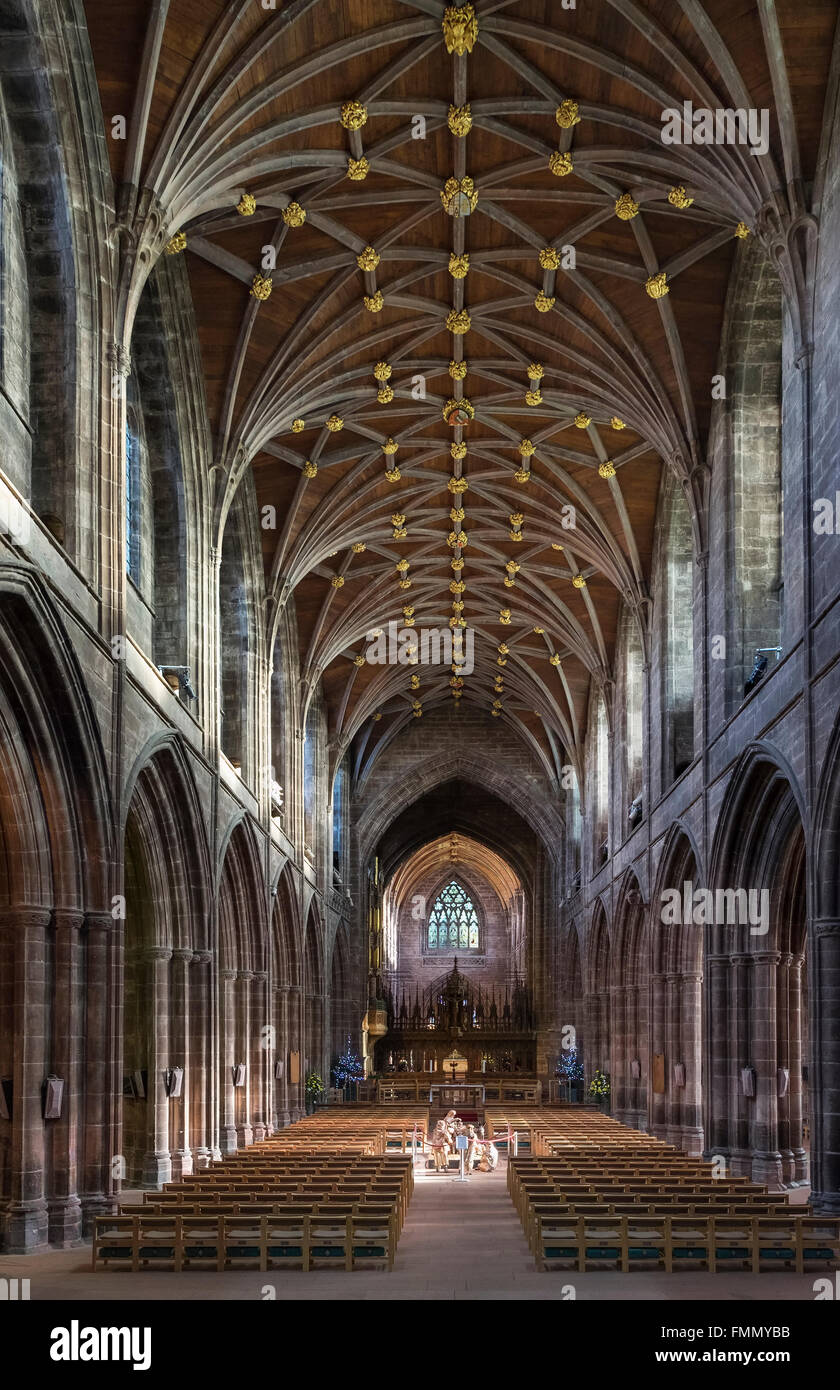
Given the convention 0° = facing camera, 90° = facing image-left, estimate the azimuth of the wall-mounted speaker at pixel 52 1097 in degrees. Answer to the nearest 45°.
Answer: approximately 315°

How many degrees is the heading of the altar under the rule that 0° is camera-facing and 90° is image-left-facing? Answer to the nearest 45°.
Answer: approximately 0°

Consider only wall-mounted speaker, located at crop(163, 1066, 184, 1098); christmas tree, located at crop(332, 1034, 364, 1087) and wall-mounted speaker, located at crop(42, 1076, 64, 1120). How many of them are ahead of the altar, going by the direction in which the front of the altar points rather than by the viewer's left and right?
2

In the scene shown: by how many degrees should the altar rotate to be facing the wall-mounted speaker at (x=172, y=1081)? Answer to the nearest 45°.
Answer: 0° — it already faces it
